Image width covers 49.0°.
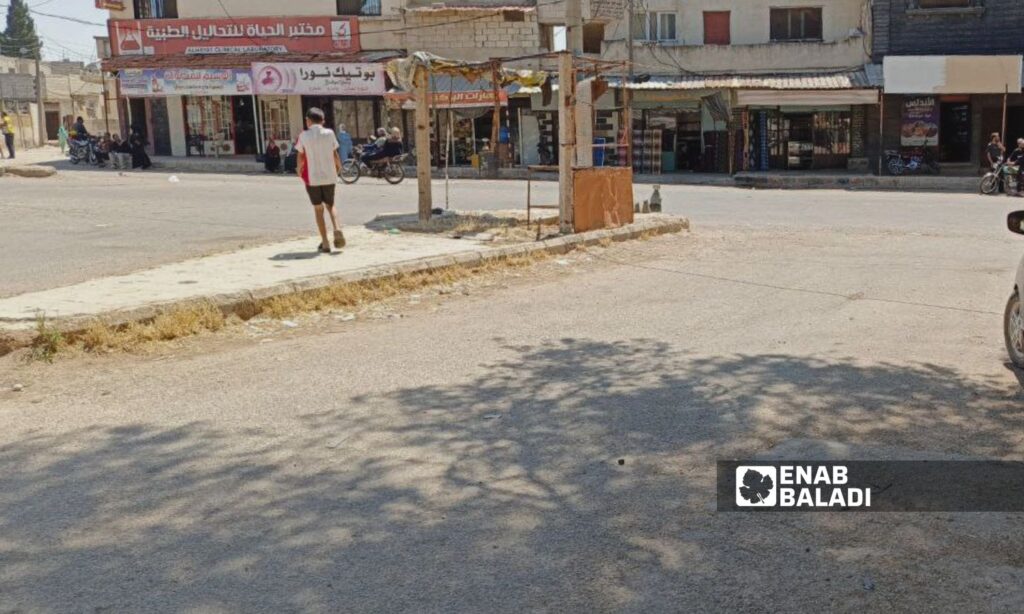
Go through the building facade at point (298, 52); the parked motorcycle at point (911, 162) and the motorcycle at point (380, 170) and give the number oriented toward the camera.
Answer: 1

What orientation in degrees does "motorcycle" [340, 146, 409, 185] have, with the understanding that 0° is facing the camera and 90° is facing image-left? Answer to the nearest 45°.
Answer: approximately 90°

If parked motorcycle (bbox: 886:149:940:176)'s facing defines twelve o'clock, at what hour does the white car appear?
The white car is roughly at 9 o'clock from the parked motorcycle.

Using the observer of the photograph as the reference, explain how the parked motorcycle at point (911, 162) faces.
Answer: facing to the left of the viewer

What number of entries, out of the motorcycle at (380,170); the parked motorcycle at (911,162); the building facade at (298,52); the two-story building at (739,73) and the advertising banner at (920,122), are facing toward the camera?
3

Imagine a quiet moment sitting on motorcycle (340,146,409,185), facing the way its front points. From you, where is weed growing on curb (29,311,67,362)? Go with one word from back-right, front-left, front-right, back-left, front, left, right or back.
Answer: left

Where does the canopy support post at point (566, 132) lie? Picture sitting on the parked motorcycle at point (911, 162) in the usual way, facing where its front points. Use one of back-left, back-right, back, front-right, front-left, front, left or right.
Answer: left

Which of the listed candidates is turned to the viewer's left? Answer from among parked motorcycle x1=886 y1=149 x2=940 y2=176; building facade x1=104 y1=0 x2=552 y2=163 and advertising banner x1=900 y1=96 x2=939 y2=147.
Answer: the parked motorcycle

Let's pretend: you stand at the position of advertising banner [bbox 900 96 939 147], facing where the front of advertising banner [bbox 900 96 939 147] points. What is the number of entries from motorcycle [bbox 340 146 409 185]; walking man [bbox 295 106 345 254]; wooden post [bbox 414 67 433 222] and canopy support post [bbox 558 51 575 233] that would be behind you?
0

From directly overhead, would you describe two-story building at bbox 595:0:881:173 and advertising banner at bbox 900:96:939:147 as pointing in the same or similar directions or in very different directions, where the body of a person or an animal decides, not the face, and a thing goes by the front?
same or similar directions

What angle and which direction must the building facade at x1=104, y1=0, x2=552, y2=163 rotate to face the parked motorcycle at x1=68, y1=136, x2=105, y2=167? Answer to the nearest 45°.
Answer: approximately 90° to its right

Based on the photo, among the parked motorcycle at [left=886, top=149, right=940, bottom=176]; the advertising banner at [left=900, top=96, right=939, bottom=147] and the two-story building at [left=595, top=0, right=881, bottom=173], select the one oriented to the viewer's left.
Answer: the parked motorcycle

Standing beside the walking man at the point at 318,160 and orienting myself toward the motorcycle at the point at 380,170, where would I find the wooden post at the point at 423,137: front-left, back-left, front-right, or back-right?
front-right

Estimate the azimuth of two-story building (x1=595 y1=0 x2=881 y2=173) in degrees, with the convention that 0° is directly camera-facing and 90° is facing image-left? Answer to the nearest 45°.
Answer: approximately 0°

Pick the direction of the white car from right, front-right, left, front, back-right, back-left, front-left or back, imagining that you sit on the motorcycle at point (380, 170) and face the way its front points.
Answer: left

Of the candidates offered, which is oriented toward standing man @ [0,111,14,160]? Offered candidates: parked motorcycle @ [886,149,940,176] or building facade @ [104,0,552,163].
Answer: the parked motorcycle

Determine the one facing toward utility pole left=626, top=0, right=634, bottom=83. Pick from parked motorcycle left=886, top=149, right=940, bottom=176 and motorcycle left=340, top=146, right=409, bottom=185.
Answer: the parked motorcycle

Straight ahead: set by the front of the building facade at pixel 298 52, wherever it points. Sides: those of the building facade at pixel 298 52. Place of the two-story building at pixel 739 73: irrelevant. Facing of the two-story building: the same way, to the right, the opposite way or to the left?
the same way

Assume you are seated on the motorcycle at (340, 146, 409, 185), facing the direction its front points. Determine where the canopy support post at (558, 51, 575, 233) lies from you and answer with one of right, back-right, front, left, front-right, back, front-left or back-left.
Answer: left

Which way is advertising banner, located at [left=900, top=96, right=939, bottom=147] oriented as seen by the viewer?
toward the camera
